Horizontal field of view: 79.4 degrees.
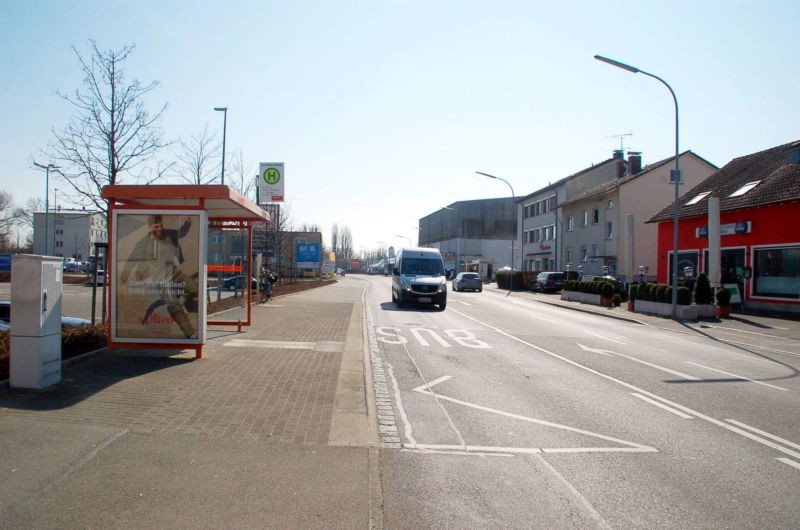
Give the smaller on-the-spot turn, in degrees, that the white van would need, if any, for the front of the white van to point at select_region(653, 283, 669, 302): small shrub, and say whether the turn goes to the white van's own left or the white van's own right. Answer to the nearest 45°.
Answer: approximately 90° to the white van's own left

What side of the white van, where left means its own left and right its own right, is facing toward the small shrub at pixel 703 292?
left

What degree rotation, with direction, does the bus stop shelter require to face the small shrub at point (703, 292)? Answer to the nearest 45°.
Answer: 0° — it already faces it

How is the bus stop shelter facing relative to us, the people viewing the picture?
facing to the right of the viewer

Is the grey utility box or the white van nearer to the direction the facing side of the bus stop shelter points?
the white van

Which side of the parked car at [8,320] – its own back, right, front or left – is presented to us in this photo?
right

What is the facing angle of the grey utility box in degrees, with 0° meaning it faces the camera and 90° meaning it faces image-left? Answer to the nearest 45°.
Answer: approximately 315°
